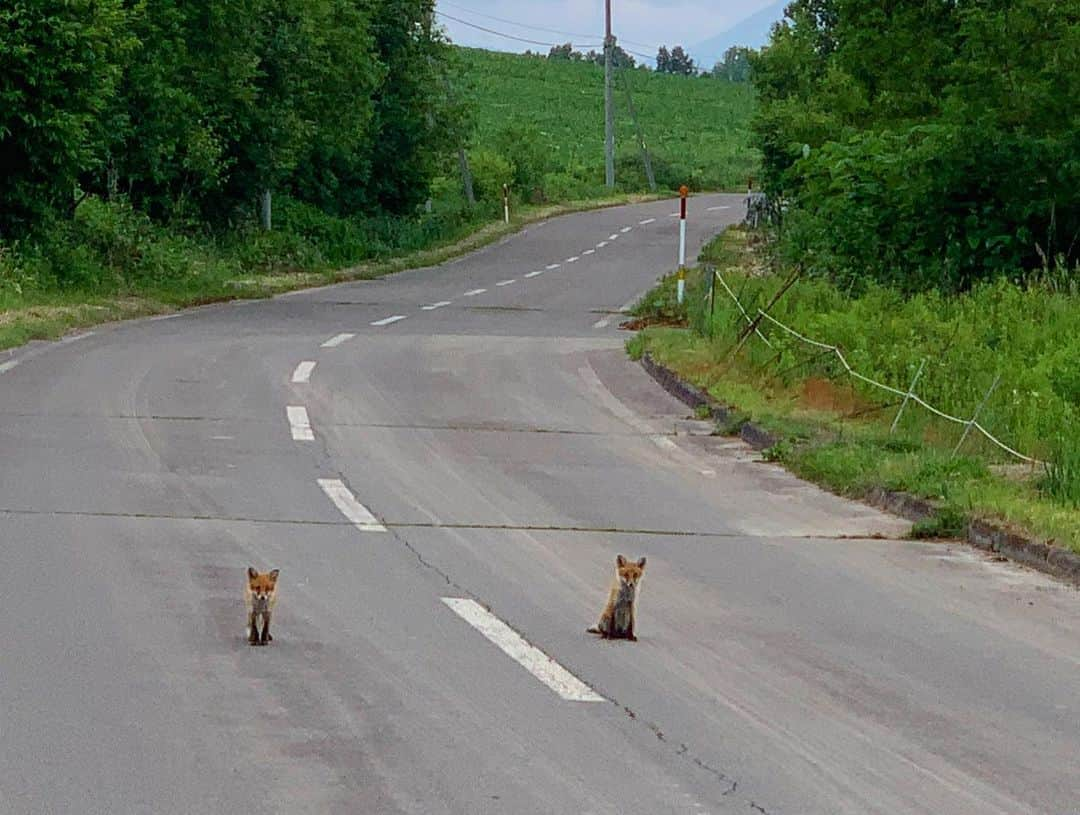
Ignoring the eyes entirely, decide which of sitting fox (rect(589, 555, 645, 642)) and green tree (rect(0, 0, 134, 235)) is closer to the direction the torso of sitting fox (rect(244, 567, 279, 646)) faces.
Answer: the sitting fox

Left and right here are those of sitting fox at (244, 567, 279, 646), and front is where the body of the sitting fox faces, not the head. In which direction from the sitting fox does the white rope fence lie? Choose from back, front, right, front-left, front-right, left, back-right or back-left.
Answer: back-left

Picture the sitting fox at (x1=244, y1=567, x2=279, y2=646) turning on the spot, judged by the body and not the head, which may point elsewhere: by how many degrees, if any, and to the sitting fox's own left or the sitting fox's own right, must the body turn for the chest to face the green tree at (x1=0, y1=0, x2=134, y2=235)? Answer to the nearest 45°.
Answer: approximately 180°

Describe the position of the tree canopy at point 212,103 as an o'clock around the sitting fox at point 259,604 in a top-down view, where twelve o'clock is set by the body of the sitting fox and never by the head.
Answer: The tree canopy is roughly at 6 o'clock from the sitting fox.

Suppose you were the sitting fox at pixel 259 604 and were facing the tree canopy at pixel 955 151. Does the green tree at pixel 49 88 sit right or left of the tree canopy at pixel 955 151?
left

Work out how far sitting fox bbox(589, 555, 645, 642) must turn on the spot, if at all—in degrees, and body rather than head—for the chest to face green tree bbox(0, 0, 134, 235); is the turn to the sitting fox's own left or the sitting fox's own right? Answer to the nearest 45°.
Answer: approximately 180°

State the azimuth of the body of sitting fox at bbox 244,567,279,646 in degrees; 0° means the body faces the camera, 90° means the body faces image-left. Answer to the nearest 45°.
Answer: approximately 0°

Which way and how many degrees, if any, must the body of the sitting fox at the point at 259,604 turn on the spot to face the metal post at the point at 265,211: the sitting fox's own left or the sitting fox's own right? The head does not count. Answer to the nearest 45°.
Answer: approximately 180°

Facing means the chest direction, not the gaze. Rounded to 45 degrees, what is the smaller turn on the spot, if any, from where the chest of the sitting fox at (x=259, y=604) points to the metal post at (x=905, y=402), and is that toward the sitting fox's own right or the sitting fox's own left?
approximately 135° to the sitting fox's own left

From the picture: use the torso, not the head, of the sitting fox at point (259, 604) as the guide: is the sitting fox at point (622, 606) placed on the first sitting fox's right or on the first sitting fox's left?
on the first sitting fox's left

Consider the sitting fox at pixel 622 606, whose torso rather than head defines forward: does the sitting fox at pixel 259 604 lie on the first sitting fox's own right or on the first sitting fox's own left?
on the first sitting fox's own right
